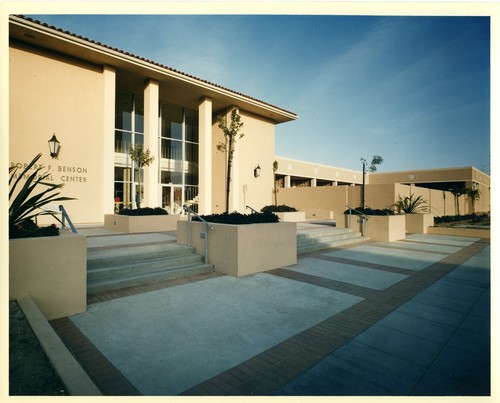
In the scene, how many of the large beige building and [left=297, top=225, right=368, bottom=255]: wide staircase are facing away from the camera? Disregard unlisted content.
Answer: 0

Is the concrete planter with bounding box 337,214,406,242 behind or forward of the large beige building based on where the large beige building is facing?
forward

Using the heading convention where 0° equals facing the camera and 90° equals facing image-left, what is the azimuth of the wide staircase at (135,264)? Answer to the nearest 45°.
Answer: approximately 315°
